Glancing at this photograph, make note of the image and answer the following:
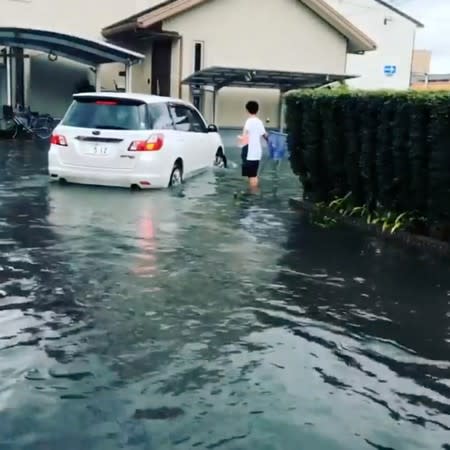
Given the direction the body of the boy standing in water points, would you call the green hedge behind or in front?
behind

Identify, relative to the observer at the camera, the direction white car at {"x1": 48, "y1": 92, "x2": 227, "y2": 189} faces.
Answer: facing away from the viewer and to the right of the viewer

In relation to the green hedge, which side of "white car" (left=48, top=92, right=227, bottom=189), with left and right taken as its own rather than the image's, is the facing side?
right

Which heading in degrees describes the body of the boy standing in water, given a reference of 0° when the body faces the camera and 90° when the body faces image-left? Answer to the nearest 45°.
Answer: approximately 135°

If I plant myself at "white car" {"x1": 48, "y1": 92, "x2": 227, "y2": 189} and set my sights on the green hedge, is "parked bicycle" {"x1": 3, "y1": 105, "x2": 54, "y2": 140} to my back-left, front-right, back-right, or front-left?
back-left

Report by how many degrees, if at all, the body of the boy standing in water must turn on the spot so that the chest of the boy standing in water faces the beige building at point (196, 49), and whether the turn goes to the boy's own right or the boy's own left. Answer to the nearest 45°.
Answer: approximately 45° to the boy's own right

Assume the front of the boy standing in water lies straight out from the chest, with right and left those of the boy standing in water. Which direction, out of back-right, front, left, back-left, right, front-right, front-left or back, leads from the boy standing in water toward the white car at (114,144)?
left

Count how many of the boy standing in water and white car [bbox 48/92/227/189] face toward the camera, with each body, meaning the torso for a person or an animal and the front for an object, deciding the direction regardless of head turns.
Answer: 0

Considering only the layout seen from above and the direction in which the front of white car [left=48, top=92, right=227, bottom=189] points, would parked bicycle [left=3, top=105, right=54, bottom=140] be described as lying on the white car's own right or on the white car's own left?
on the white car's own left

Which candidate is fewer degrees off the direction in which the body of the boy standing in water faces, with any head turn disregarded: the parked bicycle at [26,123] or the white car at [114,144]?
the parked bicycle

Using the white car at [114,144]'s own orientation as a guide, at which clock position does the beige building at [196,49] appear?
The beige building is roughly at 11 o'clock from the white car.
